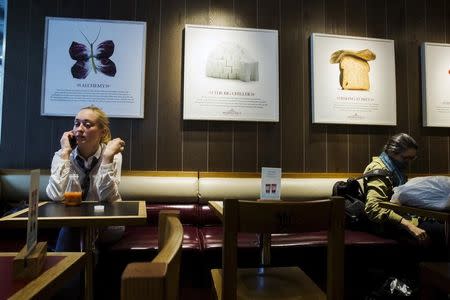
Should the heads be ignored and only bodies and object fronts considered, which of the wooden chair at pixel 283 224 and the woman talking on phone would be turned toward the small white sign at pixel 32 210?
the woman talking on phone

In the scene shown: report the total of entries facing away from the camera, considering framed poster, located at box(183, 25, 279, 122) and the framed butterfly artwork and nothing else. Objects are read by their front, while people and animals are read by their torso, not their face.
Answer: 0

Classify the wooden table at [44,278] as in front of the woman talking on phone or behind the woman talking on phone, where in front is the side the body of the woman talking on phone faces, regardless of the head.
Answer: in front

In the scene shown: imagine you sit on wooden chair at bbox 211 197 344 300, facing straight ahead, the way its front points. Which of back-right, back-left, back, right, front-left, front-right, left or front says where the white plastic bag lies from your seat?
front-right

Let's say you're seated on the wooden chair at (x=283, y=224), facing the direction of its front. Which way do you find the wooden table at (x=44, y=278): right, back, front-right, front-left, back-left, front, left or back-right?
back-left

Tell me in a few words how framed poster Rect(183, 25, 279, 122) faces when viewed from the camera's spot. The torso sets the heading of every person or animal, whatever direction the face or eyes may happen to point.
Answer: facing the viewer

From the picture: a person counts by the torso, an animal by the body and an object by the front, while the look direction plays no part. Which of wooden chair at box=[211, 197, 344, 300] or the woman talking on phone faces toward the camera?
the woman talking on phone

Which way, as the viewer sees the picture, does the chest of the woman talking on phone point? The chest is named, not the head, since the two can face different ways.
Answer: toward the camera

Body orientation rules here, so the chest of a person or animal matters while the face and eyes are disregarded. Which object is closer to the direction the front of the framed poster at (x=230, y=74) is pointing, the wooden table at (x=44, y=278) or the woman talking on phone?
the wooden table

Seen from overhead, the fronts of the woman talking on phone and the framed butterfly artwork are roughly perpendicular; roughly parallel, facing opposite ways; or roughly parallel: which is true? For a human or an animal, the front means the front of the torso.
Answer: roughly parallel

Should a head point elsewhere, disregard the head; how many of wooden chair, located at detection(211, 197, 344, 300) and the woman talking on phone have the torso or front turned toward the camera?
1

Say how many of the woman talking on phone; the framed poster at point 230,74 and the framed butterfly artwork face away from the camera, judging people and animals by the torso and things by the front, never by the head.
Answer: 0

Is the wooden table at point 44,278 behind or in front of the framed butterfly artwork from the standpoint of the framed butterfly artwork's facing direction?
in front

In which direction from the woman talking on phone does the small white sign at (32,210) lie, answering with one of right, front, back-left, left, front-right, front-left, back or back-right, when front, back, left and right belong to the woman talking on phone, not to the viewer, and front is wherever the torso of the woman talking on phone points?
front

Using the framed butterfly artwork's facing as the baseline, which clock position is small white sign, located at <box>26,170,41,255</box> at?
The small white sign is roughly at 12 o'clock from the framed butterfly artwork.
